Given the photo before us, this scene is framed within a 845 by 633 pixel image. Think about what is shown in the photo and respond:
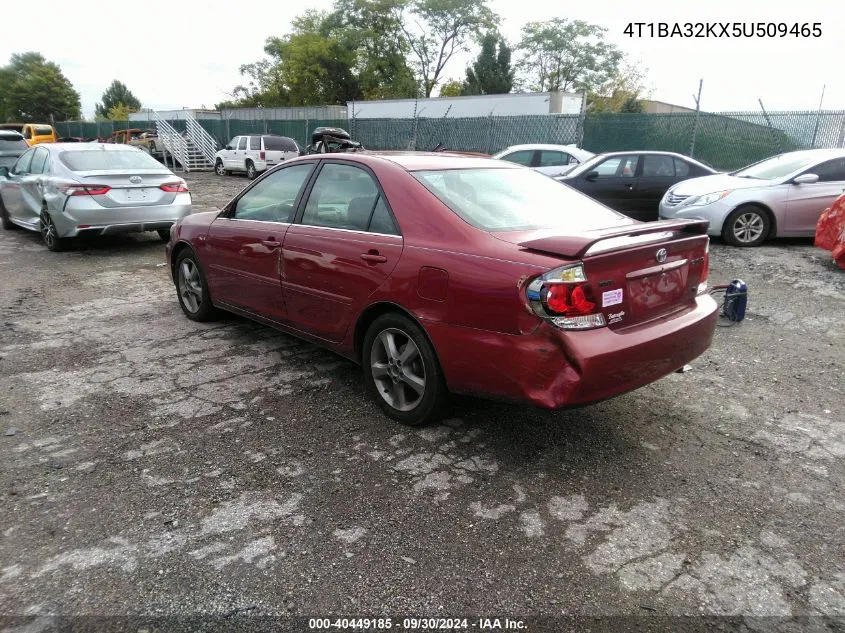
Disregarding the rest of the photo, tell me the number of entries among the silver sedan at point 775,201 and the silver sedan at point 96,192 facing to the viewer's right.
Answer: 0

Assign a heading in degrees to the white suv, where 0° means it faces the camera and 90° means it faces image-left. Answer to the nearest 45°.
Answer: approximately 135°

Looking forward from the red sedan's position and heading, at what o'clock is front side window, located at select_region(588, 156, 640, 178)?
The front side window is roughly at 2 o'clock from the red sedan.

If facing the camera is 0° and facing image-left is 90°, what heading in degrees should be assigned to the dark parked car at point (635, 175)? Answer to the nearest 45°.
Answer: approximately 90°

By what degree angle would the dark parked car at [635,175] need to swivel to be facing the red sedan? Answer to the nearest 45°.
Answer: approximately 90° to its left

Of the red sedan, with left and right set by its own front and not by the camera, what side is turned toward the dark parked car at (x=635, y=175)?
right

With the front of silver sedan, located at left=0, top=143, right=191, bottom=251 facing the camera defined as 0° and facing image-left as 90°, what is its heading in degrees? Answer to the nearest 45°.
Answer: approximately 135°

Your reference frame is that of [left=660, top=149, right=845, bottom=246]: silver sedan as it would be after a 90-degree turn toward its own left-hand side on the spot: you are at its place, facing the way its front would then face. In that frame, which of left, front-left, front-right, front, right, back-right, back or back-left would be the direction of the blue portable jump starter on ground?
front-right

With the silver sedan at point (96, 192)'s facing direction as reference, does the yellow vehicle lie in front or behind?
in front

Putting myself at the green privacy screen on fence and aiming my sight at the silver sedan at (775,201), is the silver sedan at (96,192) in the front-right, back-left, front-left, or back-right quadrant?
front-right

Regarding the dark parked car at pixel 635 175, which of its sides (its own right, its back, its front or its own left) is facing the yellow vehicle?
front

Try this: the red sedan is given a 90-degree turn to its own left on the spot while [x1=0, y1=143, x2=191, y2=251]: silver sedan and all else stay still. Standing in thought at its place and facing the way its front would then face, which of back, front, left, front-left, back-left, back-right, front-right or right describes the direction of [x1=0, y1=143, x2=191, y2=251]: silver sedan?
right

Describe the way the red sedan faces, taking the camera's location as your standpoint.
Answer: facing away from the viewer and to the left of the viewer

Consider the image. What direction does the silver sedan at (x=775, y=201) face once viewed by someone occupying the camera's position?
facing the viewer and to the left of the viewer

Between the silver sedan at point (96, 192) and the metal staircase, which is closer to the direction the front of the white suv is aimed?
the metal staircase

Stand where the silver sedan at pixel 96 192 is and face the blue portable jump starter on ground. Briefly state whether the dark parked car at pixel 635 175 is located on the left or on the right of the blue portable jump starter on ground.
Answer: left

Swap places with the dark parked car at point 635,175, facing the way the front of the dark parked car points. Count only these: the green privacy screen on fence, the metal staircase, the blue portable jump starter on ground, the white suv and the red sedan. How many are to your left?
2

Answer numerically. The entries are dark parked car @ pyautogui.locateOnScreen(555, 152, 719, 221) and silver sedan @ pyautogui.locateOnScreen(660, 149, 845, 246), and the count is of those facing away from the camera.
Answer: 0
